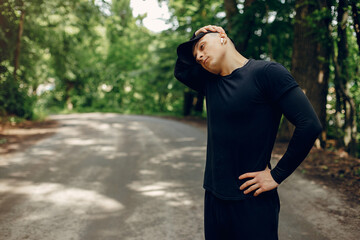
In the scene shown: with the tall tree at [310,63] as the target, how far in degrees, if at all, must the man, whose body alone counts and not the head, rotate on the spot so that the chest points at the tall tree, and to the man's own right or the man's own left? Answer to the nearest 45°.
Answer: approximately 135° to the man's own right

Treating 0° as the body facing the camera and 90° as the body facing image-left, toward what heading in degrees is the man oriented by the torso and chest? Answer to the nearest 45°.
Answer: approximately 45°

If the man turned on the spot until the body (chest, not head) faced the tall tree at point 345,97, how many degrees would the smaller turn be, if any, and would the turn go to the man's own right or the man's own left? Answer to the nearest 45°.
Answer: approximately 135° to the man's own right
